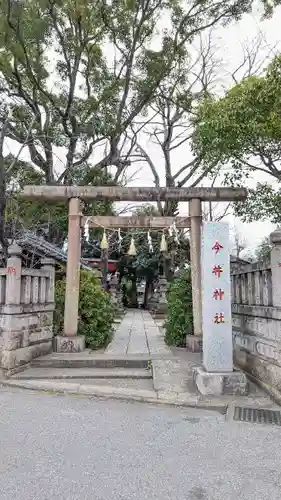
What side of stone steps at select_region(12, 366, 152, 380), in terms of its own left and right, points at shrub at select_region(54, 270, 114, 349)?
back

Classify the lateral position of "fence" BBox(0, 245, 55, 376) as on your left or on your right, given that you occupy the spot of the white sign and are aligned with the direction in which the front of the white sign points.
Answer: on your right

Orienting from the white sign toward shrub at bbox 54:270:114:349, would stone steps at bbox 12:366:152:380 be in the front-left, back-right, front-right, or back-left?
front-left

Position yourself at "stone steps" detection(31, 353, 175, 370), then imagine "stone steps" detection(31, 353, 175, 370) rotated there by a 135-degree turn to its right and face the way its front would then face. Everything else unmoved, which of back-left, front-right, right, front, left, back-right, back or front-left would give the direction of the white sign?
back

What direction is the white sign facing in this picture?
toward the camera

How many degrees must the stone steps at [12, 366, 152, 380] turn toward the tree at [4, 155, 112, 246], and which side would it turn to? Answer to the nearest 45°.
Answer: approximately 180°

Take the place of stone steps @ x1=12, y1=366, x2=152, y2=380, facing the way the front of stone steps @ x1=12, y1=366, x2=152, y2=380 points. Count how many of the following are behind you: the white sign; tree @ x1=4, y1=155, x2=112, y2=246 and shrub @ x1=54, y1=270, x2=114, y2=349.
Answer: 2

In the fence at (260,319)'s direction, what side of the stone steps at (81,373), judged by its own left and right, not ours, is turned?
left

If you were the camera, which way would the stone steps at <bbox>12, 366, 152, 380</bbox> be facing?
facing the viewer

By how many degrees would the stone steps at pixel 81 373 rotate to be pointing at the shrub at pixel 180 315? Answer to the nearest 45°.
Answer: approximately 135° to its left

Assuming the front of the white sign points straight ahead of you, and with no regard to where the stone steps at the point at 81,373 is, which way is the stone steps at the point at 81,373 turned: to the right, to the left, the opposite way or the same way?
the same way

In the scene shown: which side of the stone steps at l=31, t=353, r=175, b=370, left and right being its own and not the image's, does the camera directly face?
front

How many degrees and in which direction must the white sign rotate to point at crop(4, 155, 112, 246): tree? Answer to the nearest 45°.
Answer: approximately 135° to its right

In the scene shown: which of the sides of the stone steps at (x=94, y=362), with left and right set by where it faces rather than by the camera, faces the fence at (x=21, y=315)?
right

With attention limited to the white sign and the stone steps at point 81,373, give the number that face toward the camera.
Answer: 2
